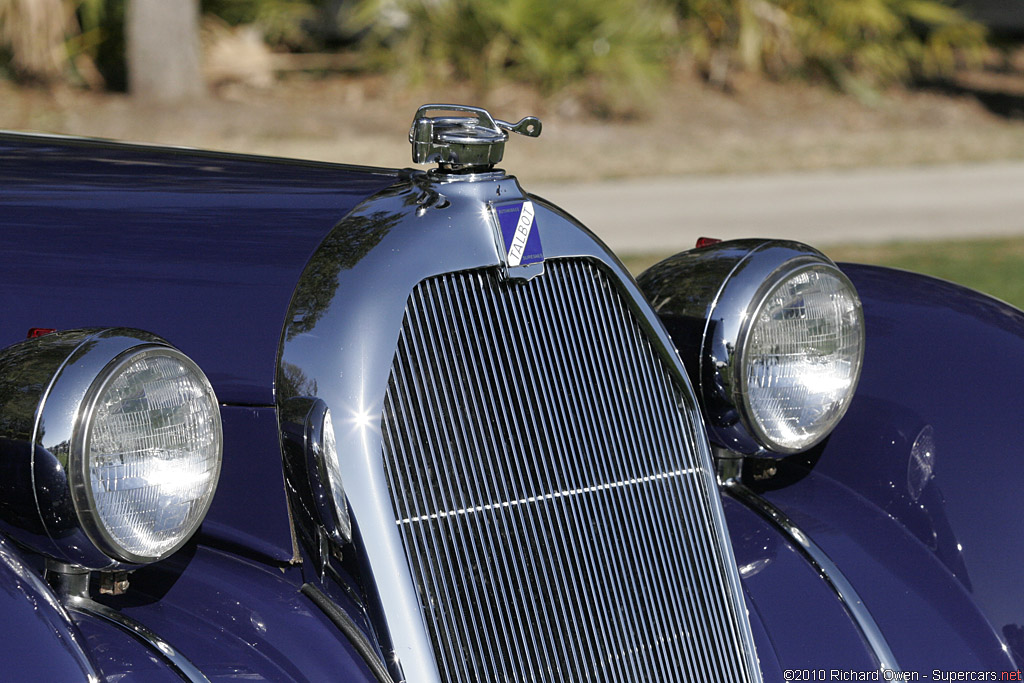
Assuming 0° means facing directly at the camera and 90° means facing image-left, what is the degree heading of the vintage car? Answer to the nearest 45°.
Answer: approximately 315°
